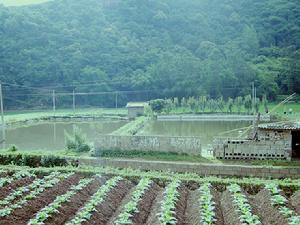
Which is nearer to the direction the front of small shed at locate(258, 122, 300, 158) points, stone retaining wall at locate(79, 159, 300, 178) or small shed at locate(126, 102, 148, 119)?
the stone retaining wall

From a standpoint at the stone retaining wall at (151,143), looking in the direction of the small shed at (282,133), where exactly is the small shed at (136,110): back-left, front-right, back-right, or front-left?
back-left

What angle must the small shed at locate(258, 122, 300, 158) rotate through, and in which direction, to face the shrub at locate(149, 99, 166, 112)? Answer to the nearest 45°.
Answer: approximately 135° to its right

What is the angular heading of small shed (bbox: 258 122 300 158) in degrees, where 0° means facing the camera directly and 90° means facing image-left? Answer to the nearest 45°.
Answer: approximately 0°

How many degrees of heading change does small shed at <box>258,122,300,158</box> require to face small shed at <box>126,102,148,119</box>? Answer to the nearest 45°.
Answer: approximately 135° to its right

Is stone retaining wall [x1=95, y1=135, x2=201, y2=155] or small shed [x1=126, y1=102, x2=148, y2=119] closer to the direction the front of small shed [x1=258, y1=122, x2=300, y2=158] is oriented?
the stone retaining wall

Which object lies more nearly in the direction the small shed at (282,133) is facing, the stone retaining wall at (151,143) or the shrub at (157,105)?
the stone retaining wall

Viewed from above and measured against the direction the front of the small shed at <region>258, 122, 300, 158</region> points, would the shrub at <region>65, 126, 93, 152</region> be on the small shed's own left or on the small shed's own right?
on the small shed's own right

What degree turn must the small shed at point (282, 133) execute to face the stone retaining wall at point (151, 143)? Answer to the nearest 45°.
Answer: approximately 90° to its right

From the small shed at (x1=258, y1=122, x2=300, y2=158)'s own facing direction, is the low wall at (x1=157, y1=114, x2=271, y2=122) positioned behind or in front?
behind
